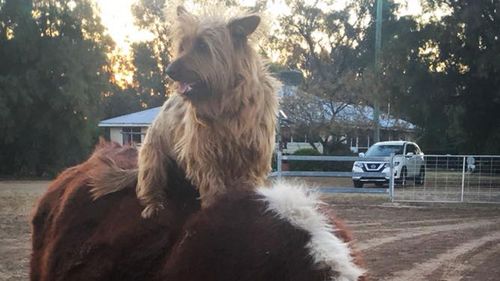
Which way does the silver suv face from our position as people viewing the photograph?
facing the viewer and to the left of the viewer

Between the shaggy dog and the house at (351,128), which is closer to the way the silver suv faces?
the shaggy dog

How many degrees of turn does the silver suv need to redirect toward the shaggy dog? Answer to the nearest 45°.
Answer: approximately 45° to its left

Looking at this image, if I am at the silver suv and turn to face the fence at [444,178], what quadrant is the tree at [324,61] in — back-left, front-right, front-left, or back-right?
back-left
